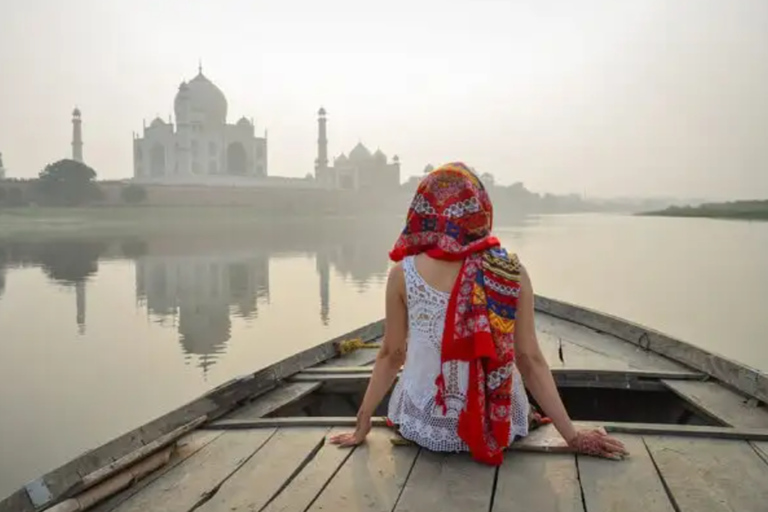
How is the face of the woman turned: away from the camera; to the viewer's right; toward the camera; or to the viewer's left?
away from the camera

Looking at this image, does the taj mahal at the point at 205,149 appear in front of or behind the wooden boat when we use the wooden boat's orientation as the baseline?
in front

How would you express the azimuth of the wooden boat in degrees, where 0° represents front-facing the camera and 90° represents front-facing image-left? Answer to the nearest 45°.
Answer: approximately 180°

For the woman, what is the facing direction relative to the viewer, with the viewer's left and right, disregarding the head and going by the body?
facing away from the viewer

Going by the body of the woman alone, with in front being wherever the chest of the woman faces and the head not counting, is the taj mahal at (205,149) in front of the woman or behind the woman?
in front

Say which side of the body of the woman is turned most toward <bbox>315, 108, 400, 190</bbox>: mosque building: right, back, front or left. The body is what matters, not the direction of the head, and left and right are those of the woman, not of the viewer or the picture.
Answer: front
